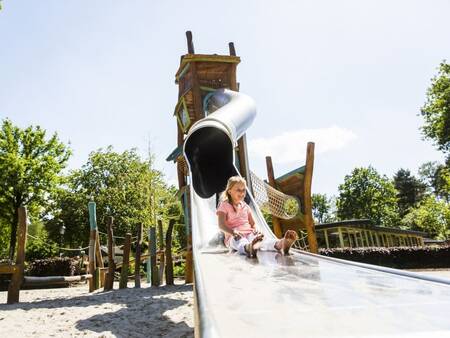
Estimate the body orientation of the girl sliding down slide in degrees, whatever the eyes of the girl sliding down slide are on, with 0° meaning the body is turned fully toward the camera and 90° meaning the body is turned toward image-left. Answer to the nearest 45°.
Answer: approximately 315°

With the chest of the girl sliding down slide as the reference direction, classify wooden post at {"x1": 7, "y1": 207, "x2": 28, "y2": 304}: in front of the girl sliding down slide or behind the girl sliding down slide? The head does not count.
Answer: behind

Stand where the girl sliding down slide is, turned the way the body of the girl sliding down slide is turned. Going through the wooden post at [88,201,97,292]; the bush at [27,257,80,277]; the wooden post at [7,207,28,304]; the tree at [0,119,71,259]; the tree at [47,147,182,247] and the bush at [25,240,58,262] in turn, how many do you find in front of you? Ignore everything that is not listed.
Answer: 0

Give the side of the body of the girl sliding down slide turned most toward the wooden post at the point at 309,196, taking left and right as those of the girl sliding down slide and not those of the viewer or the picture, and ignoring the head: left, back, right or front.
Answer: left

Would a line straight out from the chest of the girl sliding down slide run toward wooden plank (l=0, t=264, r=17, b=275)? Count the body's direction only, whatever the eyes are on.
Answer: no

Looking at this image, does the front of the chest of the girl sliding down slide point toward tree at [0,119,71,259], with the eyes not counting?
no

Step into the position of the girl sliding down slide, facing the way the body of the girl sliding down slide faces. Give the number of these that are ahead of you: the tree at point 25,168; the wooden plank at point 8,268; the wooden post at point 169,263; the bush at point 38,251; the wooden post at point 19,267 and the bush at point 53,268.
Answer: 0

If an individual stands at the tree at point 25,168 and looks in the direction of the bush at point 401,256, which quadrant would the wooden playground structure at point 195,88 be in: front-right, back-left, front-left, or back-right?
front-right

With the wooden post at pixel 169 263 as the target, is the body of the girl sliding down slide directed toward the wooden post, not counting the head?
no

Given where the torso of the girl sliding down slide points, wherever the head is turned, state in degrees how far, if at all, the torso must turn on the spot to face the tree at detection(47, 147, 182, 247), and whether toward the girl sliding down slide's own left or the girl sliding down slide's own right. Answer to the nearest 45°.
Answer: approximately 180°
